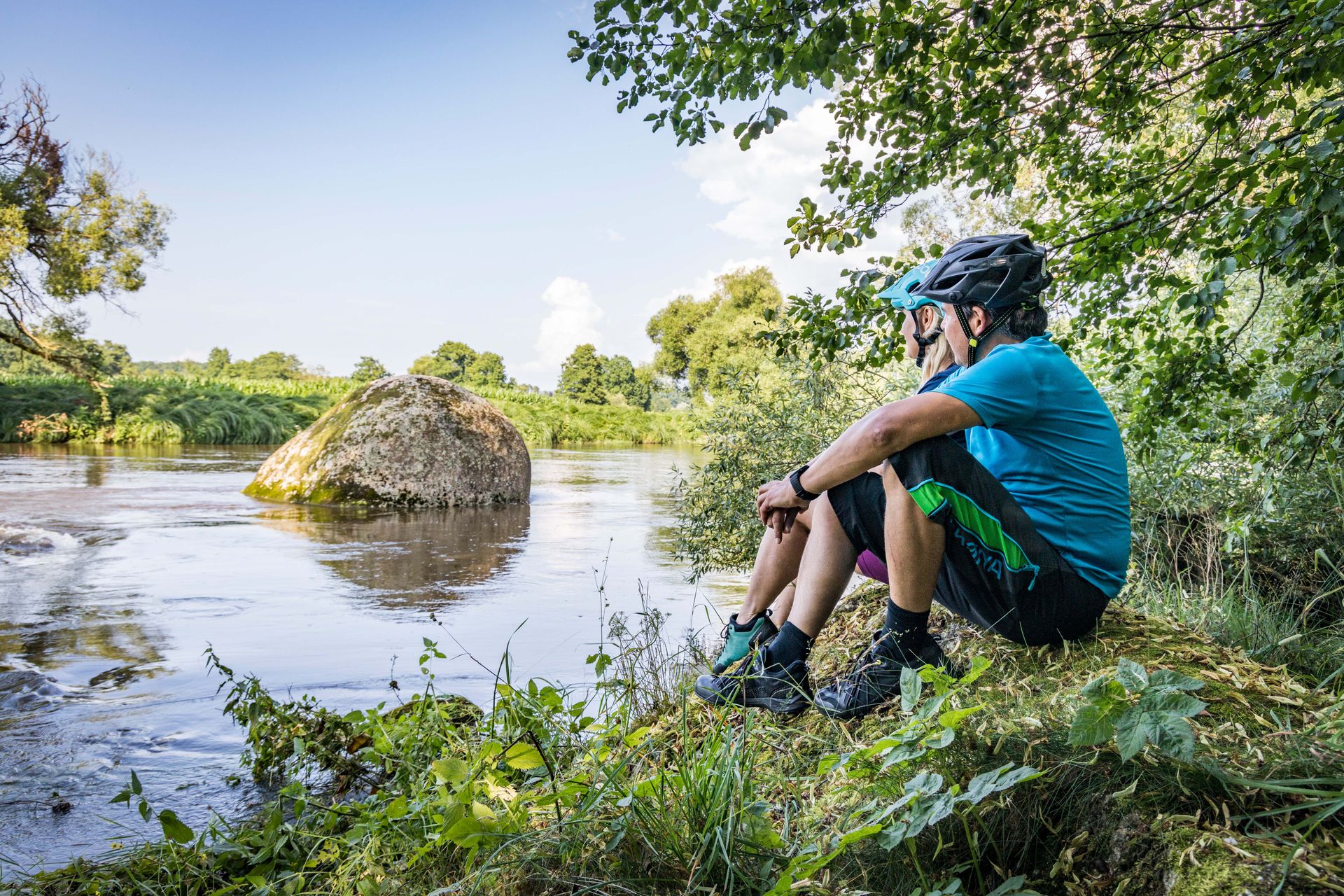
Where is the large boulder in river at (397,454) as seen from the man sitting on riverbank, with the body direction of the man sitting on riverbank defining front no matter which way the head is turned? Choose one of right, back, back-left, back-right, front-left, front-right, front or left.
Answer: front-right

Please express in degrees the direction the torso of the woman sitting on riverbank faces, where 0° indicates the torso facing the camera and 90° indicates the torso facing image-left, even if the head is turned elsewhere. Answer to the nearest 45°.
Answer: approximately 90°

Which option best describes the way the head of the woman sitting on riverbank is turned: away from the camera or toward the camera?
away from the camera

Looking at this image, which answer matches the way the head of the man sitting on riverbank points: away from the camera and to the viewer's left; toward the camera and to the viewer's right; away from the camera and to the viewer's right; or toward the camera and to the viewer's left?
away from the camera and to the viewer's left

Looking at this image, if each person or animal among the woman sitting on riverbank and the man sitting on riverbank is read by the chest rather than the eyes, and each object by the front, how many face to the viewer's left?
2

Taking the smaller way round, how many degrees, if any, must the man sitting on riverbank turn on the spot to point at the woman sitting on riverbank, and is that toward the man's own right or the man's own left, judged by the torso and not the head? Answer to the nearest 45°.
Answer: approximately 45° to the man's own right

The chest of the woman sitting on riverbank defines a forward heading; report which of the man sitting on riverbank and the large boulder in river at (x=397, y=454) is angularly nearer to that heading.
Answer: the large boulder in river

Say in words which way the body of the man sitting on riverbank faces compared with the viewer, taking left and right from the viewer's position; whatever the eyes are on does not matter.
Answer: facing to the left of the viewer

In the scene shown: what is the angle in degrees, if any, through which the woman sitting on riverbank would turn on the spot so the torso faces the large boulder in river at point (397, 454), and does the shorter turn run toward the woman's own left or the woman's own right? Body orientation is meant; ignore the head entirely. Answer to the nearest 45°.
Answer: approximately 45° to the woman's own right

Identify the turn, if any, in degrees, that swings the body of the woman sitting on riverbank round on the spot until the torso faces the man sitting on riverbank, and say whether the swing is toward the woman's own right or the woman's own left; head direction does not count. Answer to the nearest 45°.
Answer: approximately 135° to the woman's own left
